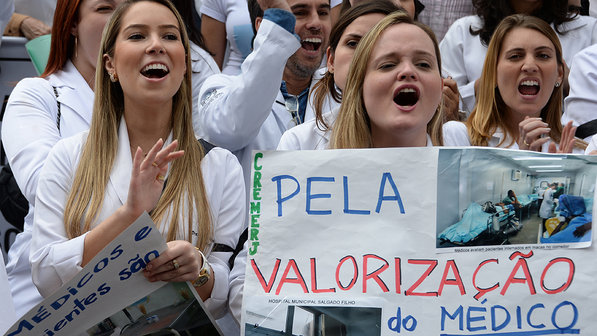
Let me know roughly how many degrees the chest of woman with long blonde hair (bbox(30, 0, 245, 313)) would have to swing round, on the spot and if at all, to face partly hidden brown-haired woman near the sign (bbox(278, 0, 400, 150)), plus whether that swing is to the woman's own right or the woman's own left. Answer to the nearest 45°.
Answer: approximately 135° to the woman's own left

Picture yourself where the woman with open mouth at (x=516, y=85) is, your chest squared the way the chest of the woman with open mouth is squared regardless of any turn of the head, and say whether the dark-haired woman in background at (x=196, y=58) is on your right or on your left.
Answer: on your right

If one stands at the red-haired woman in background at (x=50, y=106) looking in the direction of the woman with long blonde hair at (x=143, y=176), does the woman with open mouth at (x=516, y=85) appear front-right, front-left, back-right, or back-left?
front-left

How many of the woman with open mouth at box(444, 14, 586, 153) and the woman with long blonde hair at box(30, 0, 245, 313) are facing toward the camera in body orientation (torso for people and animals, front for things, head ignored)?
2

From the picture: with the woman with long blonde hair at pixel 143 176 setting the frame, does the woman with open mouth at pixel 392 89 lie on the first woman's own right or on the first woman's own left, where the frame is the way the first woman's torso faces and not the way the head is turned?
on the first woman's own left

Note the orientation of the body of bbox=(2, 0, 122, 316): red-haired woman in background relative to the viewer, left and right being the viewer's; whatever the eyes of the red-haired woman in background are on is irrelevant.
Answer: facing the viewer and to the right of the viewer

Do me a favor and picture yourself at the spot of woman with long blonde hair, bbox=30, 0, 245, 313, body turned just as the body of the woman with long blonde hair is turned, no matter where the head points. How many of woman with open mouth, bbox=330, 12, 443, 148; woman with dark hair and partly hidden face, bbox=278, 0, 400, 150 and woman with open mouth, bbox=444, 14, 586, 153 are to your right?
0

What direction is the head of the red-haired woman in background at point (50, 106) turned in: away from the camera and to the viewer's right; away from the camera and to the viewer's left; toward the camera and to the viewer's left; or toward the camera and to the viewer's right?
toward the camera and to the viewer's right

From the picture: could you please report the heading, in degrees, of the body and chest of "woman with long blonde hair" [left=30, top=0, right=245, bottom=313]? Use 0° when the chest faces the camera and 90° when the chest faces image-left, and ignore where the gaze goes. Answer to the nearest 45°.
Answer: approximately 0°

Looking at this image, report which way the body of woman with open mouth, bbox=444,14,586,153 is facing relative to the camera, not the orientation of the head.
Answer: toward the camera

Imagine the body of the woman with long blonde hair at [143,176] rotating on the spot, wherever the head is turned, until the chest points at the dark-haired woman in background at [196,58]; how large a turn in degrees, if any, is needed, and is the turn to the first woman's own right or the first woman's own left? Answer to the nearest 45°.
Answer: approximately 180°

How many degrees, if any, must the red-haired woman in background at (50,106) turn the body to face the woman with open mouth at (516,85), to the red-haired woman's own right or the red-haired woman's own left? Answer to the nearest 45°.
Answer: approximately 45° to the red-haired woman's own left

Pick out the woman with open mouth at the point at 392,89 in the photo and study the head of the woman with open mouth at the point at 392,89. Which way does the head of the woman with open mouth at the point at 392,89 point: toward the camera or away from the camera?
toward the camera

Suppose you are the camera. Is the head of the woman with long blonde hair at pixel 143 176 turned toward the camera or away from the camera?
toward the camera

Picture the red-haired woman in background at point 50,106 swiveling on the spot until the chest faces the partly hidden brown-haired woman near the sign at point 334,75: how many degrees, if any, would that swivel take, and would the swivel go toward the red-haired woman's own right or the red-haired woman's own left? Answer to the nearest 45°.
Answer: approximately 45° to the red-haired woman's own left
